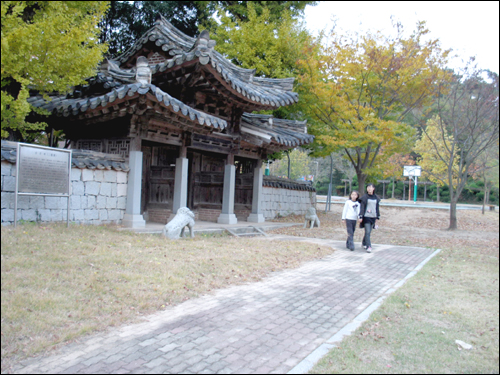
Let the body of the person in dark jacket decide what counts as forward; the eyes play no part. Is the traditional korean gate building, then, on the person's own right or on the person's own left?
on the person's own right

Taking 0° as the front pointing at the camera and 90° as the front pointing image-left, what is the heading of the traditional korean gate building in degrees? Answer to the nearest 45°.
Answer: approximately 315°

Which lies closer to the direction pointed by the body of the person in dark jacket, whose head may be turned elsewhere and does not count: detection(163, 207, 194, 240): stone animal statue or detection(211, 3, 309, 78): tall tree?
the stone animal statue
